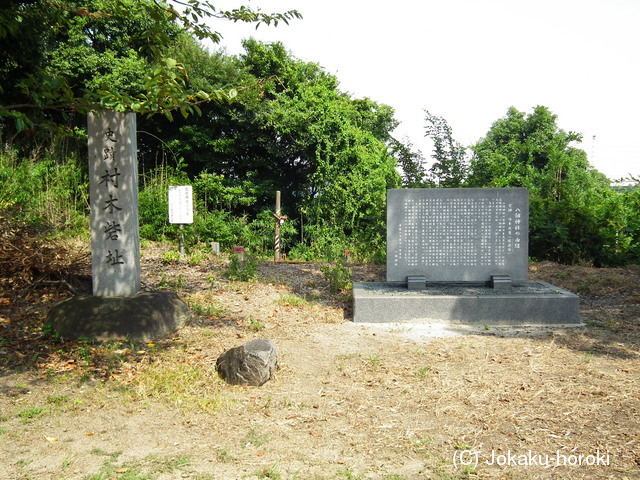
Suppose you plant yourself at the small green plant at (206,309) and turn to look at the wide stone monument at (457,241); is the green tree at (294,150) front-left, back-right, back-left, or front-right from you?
front-left

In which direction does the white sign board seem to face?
toward the camera

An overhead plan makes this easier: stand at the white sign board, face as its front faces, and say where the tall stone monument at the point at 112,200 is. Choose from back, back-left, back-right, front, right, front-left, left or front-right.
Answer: front

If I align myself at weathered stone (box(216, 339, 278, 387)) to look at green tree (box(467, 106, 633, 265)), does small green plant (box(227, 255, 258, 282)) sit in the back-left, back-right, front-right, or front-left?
front-left

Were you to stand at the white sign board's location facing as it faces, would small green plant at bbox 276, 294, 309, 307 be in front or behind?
in front

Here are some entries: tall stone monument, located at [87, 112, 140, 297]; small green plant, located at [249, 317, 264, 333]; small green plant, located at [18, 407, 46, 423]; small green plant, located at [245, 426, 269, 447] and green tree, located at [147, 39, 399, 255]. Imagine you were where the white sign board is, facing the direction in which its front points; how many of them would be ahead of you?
4

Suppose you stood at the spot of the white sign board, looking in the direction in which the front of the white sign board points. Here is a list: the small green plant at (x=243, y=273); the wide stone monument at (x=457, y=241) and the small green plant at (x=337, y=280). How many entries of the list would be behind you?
0

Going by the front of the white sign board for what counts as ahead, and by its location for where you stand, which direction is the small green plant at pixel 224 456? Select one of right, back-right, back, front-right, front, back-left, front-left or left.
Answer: front

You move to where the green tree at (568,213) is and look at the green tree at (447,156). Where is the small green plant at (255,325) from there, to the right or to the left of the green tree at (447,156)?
left

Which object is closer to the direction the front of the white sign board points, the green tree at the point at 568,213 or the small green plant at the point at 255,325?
the small green plant

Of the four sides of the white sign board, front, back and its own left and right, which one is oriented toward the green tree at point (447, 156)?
left

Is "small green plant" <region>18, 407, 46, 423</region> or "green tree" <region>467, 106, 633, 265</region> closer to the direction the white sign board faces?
the small green plant

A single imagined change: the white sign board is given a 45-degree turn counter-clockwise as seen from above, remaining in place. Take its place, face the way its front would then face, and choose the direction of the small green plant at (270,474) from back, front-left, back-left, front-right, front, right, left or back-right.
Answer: front-right

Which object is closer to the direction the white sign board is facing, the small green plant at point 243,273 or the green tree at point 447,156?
the small green plant

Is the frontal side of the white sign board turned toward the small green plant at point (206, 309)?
yes

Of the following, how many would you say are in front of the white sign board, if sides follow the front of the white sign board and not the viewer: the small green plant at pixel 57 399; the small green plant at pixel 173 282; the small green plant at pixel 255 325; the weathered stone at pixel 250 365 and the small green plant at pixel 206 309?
5

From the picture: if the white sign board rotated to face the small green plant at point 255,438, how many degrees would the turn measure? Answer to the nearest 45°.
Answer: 0° — it already faces it

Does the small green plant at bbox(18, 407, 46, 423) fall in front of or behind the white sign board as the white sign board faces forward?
in front

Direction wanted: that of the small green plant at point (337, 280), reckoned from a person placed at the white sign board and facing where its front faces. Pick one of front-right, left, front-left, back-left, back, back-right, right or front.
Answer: front-left
